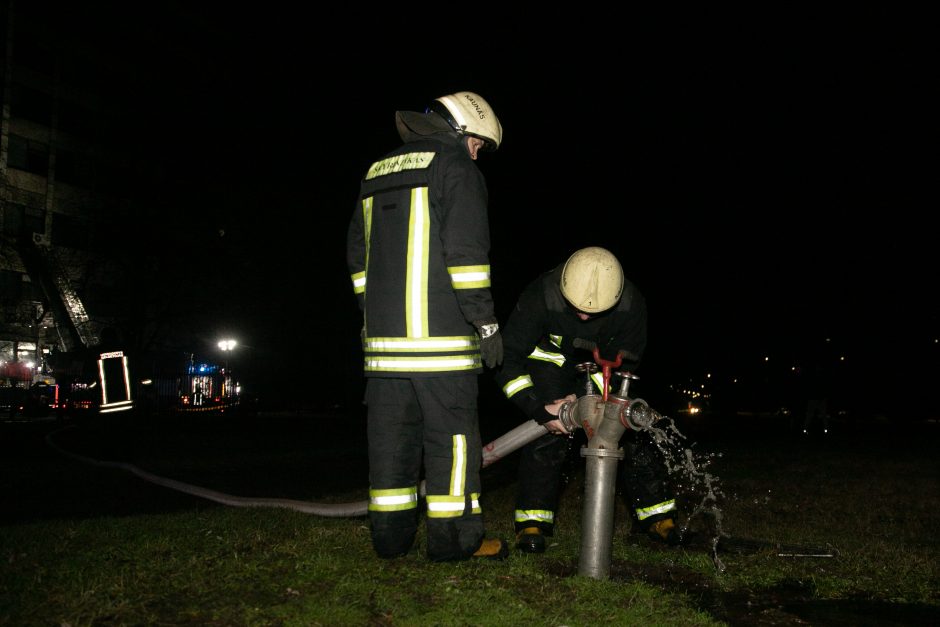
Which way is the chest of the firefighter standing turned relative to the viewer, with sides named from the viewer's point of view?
facing away from the viewer and to the right of the viewer

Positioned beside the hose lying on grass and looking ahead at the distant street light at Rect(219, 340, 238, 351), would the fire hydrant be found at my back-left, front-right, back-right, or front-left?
back-right

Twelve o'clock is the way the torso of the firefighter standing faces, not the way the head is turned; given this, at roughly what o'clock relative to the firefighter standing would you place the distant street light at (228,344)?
The distant street light is roughly at 10 o'clock from the firefighter standing.

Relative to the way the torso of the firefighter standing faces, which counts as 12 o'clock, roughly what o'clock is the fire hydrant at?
The fire hydrant is roughly at 2 o'clock from the firefighter standing.

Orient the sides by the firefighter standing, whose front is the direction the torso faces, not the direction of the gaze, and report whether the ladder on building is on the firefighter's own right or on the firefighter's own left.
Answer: on the firefighter's own left
